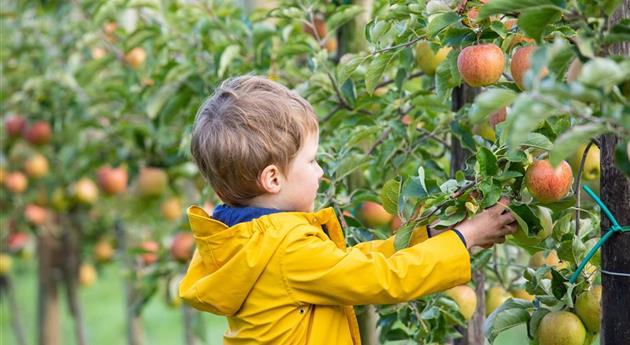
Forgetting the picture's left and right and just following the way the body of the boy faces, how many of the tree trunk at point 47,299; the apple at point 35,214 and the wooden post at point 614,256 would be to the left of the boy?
2

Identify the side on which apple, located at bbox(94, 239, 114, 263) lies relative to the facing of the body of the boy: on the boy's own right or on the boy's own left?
on the boy's own left

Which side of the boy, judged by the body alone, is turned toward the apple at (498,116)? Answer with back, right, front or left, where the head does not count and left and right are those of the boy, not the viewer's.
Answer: front

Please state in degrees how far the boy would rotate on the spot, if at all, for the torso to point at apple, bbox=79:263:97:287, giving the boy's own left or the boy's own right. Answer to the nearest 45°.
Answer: approximately 90° to the boy's own left

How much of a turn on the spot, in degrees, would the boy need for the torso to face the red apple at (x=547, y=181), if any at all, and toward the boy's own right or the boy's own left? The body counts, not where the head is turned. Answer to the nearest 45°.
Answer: approximately 45° to the boy's own right

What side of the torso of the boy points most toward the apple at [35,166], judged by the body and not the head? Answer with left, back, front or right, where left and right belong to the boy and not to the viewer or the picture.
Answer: left

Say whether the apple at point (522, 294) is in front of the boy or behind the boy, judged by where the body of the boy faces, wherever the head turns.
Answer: in front

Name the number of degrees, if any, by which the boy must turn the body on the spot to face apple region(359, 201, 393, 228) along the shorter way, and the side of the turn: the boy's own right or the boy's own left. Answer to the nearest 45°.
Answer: approximately 45° to the boy's own left

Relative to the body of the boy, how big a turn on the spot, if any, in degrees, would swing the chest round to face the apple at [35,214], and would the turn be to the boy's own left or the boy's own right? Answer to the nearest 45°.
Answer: approximately 90° to the boy's own left

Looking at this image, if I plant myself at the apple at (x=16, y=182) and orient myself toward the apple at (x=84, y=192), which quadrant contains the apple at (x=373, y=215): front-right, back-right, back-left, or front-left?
front-right

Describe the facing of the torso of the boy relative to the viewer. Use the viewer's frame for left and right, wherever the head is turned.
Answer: facing away from the viewer and to the right of the viewer

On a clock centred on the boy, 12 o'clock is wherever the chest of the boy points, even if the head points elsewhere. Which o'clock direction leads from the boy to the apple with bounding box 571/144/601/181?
The apple is roughly at 1 o'clock from the boy.
